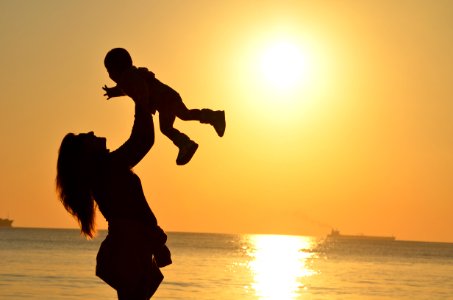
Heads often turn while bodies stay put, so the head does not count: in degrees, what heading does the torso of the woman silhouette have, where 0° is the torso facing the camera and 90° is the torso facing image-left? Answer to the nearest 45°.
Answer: approximately 270°
